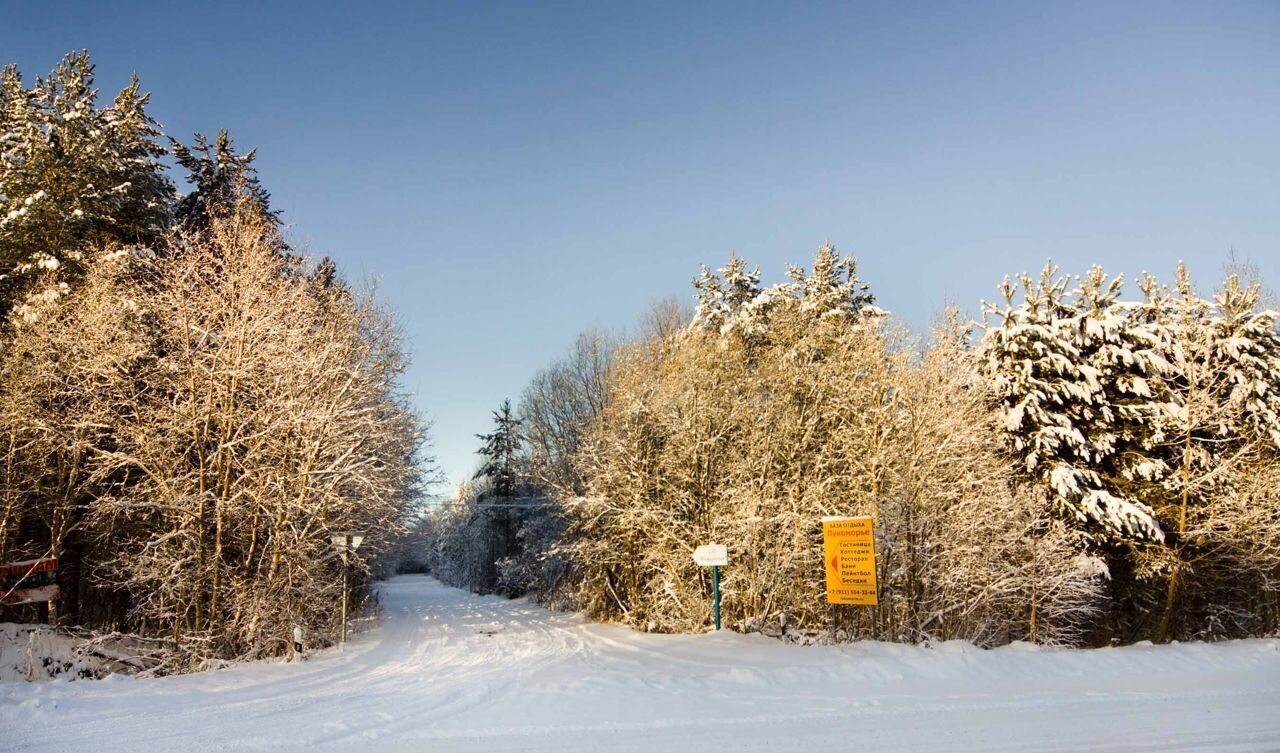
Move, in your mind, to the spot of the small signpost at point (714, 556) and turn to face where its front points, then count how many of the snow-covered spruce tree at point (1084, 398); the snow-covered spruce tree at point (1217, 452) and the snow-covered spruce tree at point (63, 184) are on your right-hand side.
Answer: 1

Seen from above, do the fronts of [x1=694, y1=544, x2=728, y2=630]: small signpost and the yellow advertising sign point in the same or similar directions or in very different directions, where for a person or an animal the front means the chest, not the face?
same or similar directions

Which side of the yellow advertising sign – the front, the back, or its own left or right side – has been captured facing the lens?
front

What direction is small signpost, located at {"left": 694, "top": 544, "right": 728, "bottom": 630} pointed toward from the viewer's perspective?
toward the camera

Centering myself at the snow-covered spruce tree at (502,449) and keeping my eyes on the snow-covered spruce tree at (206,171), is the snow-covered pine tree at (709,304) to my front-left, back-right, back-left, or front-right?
front-left

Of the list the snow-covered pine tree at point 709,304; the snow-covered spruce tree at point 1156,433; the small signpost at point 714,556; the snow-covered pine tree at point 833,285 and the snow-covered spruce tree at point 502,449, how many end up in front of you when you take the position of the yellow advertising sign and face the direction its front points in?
0

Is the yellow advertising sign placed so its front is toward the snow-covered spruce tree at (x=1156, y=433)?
no
